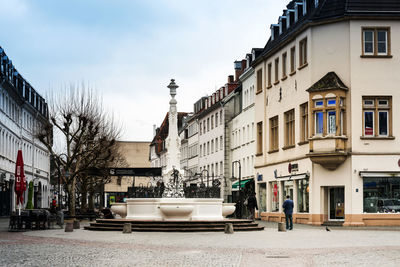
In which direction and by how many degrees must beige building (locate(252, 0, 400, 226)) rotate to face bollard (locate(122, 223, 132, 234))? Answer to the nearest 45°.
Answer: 0° — it already faces it

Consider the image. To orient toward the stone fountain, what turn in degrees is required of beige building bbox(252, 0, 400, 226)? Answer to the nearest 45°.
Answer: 0° — it already faces it

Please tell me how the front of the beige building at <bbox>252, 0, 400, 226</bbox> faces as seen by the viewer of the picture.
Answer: facing the viewer and to the left of the viewer

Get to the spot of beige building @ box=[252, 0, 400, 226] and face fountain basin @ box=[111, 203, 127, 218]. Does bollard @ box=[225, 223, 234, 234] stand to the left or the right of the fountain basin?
left

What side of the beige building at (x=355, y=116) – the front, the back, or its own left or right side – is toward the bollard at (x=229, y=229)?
front
